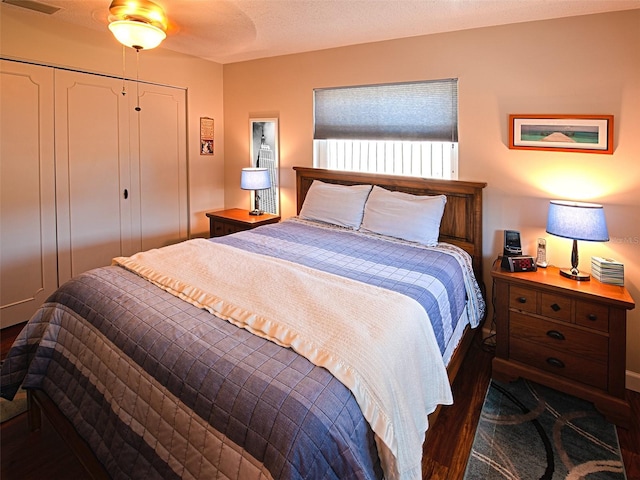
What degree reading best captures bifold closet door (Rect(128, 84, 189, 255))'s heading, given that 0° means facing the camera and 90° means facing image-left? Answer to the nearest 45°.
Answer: approximately 315°

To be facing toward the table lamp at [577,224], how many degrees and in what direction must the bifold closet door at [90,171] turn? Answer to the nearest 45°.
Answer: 0° — it already faces it

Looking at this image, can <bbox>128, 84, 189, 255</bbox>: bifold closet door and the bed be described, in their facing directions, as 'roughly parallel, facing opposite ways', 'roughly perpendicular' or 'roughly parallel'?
roughly perpendicular

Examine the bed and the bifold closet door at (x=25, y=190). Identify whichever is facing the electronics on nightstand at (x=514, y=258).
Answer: the bifold closet door

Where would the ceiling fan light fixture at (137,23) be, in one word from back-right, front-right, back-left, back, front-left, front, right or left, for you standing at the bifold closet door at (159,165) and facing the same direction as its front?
front-right

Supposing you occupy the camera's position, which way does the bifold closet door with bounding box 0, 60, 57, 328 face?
facing the viewer and to the right of the viewer
